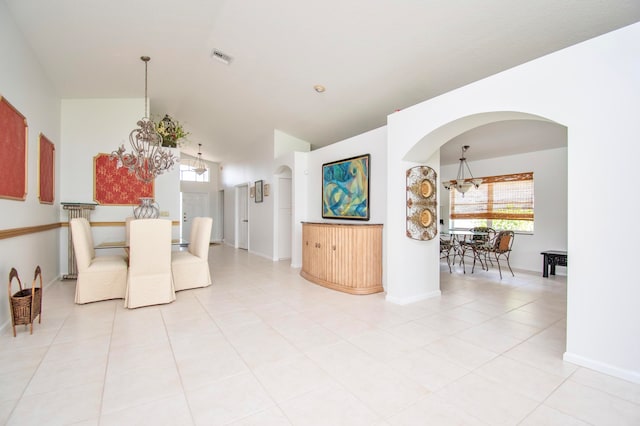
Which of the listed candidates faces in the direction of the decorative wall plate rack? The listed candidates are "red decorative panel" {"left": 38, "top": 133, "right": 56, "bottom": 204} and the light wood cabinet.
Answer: the red decorative panel

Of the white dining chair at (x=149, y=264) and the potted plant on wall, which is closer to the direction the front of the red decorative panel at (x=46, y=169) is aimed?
the white dining chair

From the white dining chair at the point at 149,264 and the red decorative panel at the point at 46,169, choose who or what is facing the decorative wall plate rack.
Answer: the red decorative panel

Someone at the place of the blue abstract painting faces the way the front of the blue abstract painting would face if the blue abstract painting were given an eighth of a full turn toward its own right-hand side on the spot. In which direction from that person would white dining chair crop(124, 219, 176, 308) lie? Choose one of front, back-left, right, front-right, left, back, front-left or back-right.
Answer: front-left

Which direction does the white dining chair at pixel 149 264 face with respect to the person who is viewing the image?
facing away from the viewer

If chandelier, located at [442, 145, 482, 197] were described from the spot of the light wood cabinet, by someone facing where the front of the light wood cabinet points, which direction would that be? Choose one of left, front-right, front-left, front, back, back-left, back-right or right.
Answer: back

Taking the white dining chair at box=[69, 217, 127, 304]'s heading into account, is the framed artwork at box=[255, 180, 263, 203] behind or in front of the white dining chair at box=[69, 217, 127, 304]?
in front

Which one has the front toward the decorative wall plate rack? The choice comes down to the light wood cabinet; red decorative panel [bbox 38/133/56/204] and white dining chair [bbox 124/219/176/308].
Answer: the red decorative panel

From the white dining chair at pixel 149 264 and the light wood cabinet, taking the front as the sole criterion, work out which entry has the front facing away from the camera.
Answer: the white dining chair

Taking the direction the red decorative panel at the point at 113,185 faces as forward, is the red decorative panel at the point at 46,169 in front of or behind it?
in front

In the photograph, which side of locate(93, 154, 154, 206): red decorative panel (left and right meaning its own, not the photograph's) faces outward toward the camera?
front

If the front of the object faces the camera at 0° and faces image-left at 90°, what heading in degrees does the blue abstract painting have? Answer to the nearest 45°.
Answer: approximately 45°

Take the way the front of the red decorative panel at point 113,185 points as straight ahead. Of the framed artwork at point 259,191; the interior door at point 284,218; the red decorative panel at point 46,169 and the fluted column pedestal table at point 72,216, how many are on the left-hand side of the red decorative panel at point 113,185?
2

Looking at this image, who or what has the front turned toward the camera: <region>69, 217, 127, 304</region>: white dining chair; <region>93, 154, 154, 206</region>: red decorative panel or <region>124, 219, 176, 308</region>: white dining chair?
the red decorative panel

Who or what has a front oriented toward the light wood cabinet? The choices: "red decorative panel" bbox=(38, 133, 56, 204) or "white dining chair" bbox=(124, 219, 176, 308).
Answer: the red decorative panel

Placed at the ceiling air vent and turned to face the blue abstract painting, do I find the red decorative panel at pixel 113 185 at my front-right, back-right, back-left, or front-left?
back-left

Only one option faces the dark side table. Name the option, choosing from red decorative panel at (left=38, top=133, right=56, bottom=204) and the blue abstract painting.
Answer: the red decorative panel

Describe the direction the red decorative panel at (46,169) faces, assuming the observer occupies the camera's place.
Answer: facing the viewer and to the right of the viewer
